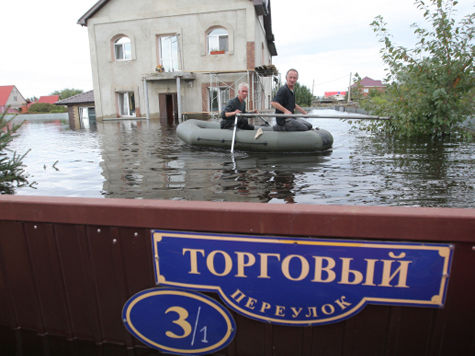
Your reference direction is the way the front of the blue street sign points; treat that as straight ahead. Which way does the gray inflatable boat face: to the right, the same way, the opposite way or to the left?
to the right

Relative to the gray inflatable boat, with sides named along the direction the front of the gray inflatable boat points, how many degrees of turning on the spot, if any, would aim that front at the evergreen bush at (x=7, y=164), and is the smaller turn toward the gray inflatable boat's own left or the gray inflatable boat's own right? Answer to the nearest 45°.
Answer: approximately 45° to the gray inflatable boat's own left

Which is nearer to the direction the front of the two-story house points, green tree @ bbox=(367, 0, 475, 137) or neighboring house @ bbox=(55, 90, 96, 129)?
the green tree

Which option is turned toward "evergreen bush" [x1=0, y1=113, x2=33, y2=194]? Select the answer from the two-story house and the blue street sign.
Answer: the two-story house

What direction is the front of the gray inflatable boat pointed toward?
to the viewer's left

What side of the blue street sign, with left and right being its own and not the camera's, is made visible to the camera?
front

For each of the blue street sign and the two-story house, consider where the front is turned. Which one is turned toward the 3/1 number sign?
the two-story house

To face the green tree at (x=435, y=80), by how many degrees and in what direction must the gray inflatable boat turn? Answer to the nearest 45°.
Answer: approximately 180°

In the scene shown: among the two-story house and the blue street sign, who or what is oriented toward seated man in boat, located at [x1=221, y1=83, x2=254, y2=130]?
the two-story house

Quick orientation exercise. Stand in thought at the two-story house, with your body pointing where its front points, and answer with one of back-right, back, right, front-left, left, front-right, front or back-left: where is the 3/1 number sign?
front

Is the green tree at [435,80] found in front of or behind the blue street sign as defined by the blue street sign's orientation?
behind

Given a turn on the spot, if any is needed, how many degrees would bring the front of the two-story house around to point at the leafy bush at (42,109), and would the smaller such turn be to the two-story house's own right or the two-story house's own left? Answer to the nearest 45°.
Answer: approximately 135° to the two-story house's own right

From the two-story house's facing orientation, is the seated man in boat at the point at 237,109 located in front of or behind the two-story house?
in front

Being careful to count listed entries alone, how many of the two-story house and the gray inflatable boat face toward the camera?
1

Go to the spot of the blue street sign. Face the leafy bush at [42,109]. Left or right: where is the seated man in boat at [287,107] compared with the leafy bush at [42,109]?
right

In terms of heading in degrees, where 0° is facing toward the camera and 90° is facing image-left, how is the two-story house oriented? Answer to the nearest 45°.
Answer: approximately 0°

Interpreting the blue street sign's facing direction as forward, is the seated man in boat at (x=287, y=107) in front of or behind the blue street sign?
behind

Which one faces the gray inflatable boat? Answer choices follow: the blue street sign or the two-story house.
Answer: the two-story house
